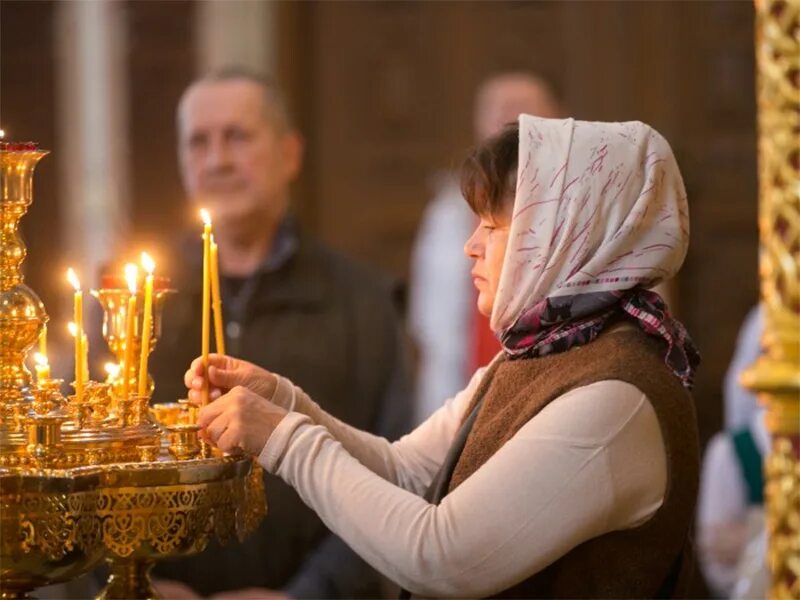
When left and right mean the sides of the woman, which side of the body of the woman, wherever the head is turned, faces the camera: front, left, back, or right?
left

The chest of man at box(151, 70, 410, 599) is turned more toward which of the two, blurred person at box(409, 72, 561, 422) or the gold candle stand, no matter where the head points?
the gold candle stand

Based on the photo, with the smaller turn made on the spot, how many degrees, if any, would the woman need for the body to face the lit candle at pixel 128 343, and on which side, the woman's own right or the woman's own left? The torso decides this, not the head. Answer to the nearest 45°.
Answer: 0° — they already face it

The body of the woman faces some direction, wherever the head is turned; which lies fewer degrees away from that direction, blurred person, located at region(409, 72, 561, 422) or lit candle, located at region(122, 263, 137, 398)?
the lit candle

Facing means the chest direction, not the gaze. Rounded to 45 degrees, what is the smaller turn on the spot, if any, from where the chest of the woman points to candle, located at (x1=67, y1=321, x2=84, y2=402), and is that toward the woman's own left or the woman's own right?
0° — they already face it

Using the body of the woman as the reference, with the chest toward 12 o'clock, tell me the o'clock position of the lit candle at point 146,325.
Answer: The lit candle is roughly at 12 o'clock from the woman.

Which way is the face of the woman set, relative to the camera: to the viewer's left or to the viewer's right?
to the viewer's left

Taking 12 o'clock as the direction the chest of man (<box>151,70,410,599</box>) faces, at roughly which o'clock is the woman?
The woman is roughly at 10 o'clock from the man.

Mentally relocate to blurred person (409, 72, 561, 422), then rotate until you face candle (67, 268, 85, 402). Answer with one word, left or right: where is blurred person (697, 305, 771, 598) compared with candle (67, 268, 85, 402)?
left
